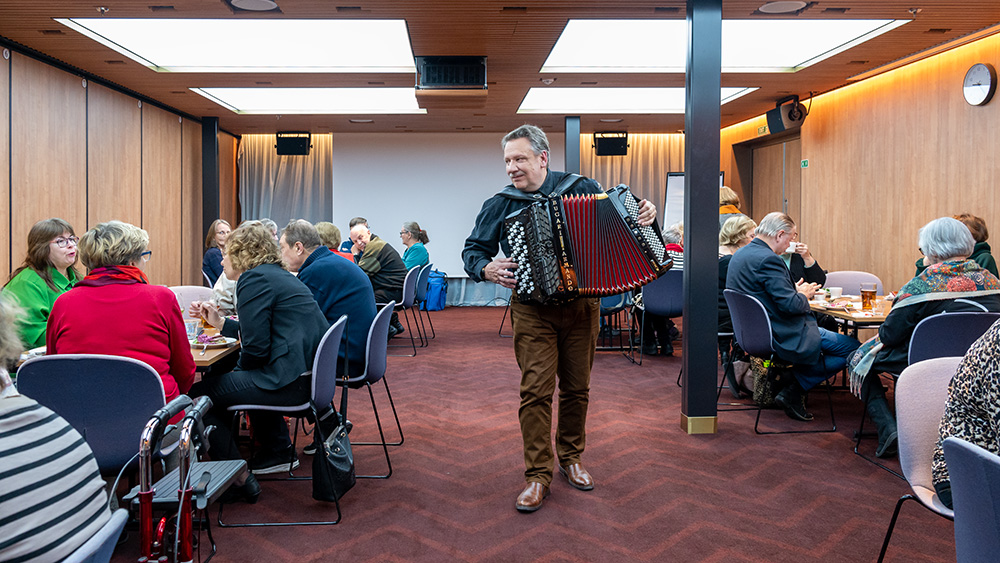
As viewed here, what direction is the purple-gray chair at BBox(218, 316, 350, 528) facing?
to the viewer's left

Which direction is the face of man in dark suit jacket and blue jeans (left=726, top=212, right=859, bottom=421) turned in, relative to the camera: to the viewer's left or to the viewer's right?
to the viewer's right

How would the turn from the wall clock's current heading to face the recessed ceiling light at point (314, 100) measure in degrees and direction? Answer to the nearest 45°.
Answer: approximately 45° to its right

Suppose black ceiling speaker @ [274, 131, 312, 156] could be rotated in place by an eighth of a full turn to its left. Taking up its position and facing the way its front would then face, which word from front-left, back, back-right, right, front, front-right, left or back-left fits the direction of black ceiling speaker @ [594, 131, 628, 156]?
front-left

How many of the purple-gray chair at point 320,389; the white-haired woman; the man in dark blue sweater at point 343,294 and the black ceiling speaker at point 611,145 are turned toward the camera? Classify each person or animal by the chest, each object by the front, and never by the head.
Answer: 1

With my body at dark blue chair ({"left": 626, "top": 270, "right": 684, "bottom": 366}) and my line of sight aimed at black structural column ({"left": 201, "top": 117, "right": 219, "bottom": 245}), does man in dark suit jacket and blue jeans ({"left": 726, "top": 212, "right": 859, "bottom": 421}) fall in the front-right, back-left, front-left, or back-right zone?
back-left

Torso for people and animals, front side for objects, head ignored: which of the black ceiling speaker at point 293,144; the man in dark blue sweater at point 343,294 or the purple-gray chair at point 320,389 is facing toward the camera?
the black ceiling speaker

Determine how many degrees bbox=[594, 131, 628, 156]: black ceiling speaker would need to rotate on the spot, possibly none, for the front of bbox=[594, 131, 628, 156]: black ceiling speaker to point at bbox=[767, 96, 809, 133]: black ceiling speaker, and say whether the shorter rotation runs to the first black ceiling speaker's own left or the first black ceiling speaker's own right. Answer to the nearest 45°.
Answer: approximately 45° to the first black ceiling speaker's own left

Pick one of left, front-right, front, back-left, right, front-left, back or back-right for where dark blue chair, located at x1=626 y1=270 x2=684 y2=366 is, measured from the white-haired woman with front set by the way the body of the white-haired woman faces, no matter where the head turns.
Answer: front

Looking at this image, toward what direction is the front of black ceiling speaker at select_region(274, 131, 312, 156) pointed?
toward the camera

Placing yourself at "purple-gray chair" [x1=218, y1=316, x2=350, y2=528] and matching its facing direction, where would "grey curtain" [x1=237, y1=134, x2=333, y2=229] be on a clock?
The grey curtain is roughly at 3 o'clock from the purple-gray chair.

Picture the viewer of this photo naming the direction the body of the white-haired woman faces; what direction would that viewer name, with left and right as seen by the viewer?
facing away from the viewer and to the left of the viewer

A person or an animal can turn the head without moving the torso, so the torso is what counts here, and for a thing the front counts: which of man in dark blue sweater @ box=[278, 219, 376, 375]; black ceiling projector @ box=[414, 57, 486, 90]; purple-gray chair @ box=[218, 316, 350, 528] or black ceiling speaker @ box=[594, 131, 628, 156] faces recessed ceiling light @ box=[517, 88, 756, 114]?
black ceiling speaker @ box=[594, 131, 628, 156]

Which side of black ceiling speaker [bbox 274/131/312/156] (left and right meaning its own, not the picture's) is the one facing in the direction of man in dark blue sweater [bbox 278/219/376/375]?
front

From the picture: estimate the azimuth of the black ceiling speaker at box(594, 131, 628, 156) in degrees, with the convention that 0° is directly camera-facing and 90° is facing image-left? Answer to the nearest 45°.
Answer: approximately 0°

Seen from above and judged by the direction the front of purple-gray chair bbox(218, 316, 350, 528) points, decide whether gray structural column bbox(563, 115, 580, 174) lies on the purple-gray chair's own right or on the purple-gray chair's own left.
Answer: on the purple-gray chair's own right

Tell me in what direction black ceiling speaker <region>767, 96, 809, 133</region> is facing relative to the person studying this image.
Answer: facing the viewer and to the left of the viewer
